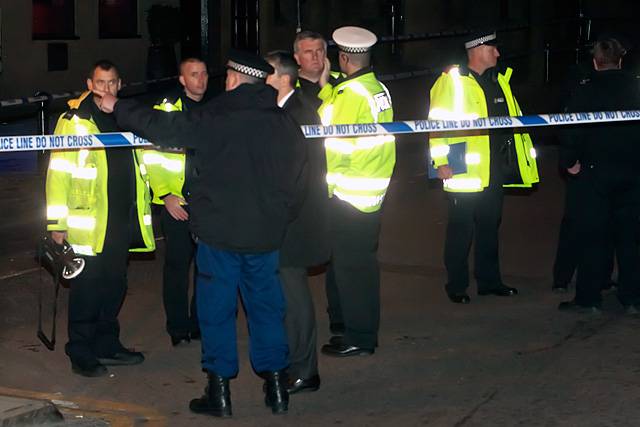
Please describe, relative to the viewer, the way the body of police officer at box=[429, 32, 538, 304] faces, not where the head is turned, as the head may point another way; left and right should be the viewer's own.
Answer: facing the viewer and to the right of the viewer

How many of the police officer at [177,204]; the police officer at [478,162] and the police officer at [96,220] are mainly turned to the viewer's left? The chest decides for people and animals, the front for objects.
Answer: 0

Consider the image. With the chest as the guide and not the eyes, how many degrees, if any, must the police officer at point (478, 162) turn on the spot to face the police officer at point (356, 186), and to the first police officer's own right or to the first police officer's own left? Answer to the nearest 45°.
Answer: approximately 90° to the first police officer's own right

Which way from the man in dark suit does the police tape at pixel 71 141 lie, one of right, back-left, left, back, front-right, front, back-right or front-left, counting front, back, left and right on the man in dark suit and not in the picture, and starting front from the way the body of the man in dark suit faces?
front

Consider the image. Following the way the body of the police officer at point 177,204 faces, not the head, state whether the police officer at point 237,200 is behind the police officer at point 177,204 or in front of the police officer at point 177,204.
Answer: in front

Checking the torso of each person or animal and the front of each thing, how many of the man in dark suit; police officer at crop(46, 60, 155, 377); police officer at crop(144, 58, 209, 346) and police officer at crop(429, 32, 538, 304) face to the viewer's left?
1

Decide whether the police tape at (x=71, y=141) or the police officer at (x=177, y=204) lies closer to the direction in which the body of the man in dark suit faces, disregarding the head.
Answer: the police tape

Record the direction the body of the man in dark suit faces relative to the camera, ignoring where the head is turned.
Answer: to the viewer's left

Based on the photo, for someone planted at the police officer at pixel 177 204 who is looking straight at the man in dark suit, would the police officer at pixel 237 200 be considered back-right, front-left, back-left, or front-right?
front-right

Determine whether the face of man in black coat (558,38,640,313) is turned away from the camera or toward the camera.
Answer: away from the camera

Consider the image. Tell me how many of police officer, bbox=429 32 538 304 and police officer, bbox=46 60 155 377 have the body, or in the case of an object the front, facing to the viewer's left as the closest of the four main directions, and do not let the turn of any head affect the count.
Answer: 0

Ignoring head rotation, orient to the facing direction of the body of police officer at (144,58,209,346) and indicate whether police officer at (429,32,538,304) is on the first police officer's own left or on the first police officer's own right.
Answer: on the first police officer's own left
